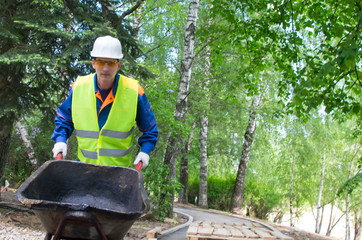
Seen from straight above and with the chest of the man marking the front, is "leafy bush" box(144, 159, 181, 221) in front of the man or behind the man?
behind

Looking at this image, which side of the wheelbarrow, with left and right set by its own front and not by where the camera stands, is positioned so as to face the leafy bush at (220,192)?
back

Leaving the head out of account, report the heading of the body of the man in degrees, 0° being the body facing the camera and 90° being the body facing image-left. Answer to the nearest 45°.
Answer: approximately 0°

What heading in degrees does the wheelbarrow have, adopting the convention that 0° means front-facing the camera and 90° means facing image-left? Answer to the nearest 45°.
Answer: approximately 0°

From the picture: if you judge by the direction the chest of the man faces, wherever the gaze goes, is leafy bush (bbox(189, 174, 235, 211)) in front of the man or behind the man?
behind
